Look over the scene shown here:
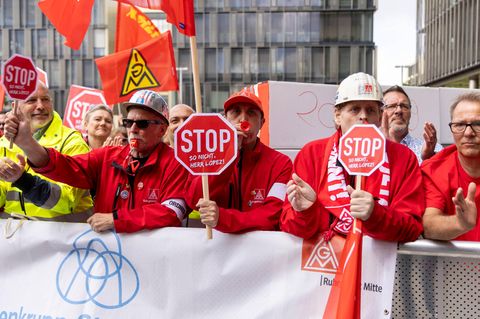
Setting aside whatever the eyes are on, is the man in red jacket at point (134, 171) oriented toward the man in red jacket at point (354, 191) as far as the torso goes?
no

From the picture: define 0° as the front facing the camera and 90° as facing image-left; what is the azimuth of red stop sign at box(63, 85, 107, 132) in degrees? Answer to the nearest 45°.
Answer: approximately 0°

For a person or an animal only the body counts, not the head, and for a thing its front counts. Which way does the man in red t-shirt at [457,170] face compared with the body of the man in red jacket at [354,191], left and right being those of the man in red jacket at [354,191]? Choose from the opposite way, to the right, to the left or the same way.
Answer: the same way

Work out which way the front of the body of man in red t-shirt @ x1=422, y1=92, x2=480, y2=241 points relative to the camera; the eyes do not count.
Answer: toward the camera

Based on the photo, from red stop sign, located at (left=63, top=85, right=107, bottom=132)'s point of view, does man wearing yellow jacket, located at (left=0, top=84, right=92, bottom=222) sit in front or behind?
in front

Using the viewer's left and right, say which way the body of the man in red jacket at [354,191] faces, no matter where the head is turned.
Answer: facing the viewer

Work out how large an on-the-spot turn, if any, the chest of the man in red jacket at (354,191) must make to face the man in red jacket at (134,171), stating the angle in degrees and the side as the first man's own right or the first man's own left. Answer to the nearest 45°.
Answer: approximately 90° to the first man's own right

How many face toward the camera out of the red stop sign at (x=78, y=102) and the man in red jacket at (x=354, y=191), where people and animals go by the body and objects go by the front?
2

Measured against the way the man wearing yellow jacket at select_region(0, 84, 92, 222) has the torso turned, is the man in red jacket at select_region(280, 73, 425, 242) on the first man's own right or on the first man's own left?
on the first man's own left

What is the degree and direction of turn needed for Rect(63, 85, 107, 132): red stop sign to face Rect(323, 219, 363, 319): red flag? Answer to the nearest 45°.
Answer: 0° — it already faces it

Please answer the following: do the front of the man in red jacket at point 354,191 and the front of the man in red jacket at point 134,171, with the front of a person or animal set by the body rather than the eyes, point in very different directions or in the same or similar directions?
same or similar directions

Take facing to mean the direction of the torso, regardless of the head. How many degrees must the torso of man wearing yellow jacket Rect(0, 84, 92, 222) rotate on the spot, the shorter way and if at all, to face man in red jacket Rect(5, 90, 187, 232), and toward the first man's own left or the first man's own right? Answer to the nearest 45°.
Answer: approximately 90° to the first man's own left

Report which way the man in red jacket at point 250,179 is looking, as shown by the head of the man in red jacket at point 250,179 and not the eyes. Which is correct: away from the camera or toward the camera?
toward the camera

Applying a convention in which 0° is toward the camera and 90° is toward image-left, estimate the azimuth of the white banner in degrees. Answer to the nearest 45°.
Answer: approximately 0°

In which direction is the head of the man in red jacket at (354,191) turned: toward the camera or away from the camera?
toward the camera

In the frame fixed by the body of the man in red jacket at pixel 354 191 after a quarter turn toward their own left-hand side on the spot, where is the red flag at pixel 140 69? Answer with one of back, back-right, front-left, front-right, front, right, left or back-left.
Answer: back-left
